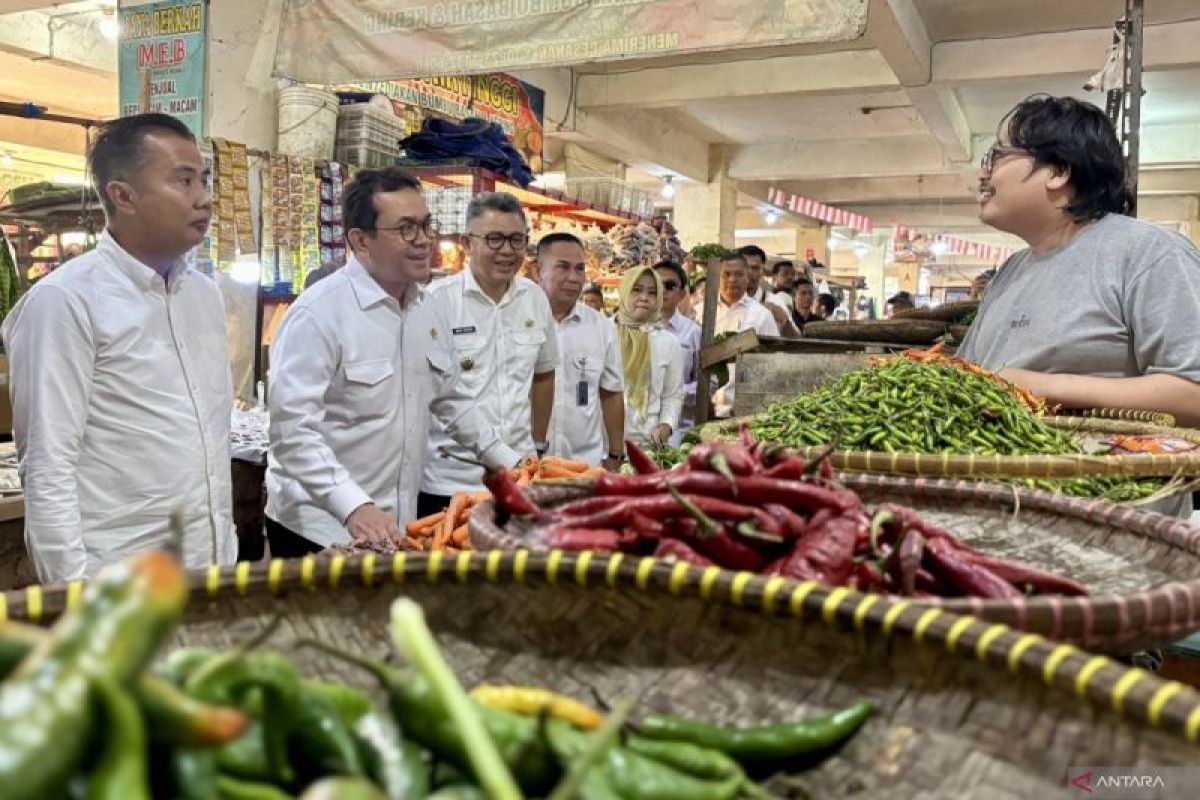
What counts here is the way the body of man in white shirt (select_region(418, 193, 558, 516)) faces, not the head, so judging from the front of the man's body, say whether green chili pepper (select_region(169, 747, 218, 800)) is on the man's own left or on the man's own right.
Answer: on the man's own right

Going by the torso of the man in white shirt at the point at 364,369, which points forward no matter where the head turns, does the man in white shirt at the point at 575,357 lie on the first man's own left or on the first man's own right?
on the first man's own left

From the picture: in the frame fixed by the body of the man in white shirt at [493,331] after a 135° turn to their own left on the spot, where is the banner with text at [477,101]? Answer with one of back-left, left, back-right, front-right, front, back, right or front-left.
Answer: front

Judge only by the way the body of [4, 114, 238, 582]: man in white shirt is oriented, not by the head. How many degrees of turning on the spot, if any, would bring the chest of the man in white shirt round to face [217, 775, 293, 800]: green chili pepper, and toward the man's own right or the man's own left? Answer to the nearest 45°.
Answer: approximately 45° to the man's own right

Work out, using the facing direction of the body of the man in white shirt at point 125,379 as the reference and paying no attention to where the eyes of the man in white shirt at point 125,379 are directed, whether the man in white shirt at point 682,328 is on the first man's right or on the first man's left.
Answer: on the first man's left

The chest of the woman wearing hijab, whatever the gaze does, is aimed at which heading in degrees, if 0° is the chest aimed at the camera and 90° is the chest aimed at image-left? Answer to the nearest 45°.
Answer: approximately 0°

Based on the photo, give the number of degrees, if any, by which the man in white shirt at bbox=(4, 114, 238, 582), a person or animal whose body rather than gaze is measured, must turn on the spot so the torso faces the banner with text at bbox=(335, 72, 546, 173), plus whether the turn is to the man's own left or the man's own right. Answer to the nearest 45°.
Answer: approximately 90° to the man's own left

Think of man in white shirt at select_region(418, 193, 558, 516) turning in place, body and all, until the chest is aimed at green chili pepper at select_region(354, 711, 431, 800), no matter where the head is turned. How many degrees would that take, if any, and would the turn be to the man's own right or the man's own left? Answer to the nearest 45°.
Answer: approximately 45° to the man's own right

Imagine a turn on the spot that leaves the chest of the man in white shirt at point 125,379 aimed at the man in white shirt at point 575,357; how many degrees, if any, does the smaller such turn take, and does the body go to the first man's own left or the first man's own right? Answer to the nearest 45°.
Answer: approximately 90° to the first man's own left
